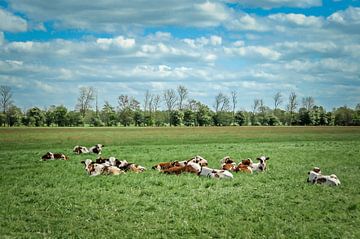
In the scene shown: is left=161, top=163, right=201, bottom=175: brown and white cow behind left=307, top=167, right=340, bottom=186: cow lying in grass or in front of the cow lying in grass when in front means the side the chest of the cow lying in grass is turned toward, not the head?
in front

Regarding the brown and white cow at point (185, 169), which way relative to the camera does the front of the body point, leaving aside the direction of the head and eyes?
to the viewer's right

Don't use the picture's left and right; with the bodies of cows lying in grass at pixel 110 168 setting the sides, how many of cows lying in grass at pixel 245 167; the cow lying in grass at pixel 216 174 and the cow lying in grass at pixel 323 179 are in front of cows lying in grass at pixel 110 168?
0

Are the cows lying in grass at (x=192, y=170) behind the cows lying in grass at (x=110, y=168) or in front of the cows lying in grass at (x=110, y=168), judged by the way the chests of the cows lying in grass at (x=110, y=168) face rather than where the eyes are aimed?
behind

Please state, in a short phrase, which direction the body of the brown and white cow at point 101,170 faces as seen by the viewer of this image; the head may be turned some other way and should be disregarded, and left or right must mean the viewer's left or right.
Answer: facing to the left of the viewer

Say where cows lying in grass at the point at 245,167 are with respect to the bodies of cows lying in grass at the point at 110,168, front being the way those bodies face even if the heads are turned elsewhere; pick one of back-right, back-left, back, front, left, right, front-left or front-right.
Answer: back

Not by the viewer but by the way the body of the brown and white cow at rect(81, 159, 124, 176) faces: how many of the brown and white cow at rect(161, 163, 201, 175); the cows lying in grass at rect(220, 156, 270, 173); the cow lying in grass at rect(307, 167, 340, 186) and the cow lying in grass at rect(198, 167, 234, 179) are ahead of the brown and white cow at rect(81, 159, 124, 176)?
0

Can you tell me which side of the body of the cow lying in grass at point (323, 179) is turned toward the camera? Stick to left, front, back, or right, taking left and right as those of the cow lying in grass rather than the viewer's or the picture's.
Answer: left

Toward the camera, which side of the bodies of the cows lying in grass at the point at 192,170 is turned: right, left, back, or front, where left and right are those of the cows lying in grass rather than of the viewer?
right

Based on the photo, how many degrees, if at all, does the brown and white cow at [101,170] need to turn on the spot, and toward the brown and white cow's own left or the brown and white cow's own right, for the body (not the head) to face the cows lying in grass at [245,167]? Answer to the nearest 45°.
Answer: approximately 180°

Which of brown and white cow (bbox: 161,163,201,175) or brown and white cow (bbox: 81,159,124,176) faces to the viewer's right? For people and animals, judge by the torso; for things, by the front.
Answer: brown and white cow (bbox: 161,163,201,175)

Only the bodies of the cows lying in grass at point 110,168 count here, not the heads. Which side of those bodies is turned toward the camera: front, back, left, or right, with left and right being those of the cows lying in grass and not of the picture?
left

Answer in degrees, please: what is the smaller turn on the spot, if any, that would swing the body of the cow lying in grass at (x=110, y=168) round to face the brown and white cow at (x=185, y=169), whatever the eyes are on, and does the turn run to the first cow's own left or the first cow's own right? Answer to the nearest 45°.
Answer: approximately 180°

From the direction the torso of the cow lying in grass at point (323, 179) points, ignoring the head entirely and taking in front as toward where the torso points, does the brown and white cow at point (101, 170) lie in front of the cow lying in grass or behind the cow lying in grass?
in front

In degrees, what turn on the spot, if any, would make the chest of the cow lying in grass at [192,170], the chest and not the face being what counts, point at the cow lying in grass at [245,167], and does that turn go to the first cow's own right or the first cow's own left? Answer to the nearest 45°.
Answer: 0° — it already faces it
